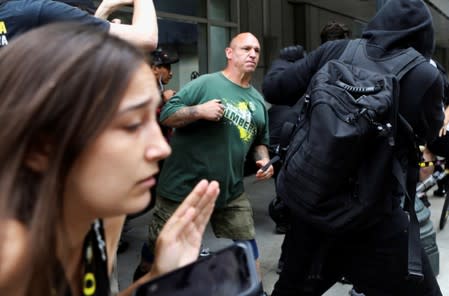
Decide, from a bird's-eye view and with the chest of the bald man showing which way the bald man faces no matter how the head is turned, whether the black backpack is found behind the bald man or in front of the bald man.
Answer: in front

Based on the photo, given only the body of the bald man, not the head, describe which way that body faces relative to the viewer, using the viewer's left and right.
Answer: facing the viewer and to the right of the viewer

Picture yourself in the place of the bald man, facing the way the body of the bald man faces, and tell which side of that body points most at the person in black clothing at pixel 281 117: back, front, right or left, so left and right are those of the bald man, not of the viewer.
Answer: left

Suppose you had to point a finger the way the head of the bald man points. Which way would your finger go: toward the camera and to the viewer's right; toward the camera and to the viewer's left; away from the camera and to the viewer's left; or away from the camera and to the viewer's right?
toward the camera and to the viewer's right

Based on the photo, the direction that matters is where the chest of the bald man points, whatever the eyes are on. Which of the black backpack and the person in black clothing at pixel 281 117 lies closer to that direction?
the black backpack

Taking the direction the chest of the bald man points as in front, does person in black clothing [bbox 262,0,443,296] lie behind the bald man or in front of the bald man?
in front

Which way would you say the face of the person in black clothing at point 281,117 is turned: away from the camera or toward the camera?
away from the camera
